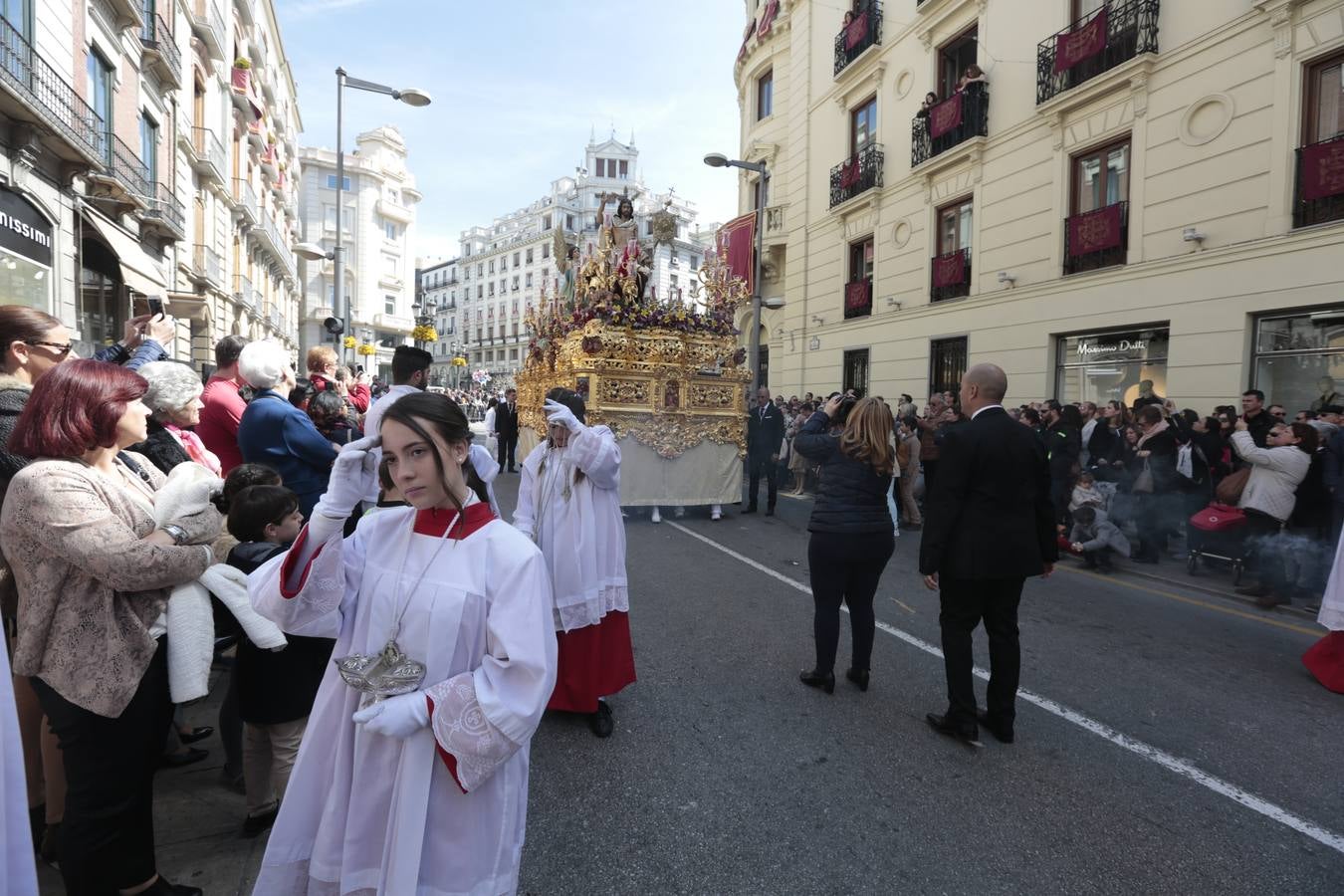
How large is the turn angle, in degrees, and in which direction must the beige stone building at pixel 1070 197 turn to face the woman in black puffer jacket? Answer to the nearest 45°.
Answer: approximately 45° to its left

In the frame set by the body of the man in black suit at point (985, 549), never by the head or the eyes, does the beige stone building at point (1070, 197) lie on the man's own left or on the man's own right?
on the man's own right

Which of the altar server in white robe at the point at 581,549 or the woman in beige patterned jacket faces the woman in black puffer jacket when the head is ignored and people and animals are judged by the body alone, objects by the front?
the woman in beige patterned jacket

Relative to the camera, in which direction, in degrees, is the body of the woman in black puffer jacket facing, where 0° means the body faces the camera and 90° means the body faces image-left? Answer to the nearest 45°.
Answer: approximately 135°

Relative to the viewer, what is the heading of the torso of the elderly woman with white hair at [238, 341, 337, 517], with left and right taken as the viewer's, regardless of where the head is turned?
facing away from the viewer and to the right of the viewer

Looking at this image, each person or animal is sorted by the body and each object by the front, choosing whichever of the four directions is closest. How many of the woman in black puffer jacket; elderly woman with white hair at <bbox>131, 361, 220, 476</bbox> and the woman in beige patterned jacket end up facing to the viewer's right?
2

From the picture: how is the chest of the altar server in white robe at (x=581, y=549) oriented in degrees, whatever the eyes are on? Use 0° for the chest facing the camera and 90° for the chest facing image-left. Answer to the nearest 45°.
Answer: approximately 45°

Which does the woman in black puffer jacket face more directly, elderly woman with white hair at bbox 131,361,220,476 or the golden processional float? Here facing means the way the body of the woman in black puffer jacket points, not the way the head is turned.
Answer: the golden processional float

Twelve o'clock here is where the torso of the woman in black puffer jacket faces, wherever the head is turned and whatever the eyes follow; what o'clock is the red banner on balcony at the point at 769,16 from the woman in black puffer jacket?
The red banner on balcony is roughly at 1 o'clock from the woman in black puffer jacket.

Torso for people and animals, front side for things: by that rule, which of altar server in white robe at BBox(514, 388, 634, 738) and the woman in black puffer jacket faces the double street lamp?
the woman in black puffer jacket

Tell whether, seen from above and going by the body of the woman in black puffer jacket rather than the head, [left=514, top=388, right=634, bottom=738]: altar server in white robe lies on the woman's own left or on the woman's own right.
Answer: on the woman's own left

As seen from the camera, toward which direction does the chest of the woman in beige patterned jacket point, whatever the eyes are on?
to the viewer's right

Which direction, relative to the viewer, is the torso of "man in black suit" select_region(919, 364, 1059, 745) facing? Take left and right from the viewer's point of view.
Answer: facing away from the viewer and to the left of the viewer
